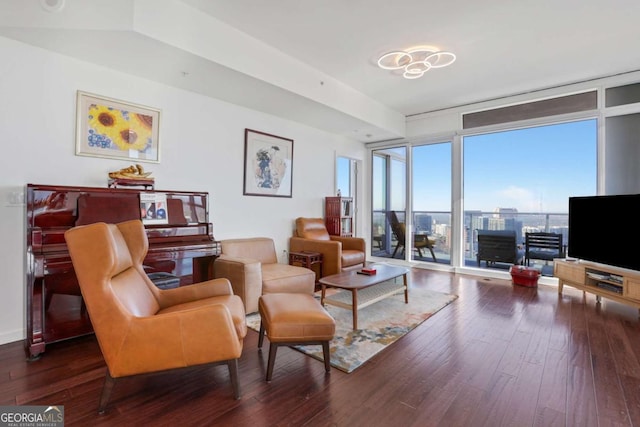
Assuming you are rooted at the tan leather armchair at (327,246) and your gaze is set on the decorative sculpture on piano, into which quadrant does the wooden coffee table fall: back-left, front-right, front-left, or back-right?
front-left

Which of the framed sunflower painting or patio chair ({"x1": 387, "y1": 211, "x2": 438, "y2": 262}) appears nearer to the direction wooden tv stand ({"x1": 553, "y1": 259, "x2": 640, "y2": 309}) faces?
the framed sunflower painting

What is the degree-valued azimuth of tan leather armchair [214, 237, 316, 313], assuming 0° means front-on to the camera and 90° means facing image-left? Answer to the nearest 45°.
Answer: approximately 315°

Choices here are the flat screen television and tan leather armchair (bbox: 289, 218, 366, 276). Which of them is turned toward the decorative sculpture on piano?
the flat screen television

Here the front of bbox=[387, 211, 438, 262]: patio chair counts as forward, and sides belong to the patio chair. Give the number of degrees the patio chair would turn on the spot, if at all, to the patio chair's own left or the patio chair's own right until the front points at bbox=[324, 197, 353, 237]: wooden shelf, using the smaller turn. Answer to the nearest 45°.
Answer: approximately 135° to the patio chair's own right

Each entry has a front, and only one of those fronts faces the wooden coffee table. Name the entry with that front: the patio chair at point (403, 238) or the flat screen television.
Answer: the flat screen television

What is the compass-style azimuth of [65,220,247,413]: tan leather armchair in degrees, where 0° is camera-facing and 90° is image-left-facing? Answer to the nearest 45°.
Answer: approximately 270°

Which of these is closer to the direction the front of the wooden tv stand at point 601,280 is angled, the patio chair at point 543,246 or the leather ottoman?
the leather ottoman

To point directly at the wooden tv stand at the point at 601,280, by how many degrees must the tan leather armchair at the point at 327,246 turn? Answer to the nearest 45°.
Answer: approximately 45° to its left

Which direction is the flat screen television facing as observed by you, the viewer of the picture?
facing the viewer and to the left of the viewer

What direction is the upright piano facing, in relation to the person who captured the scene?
facing the viewer and to the right of the viewer

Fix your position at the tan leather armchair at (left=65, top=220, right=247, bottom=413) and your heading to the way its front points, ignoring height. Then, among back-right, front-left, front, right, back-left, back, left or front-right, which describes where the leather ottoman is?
front
